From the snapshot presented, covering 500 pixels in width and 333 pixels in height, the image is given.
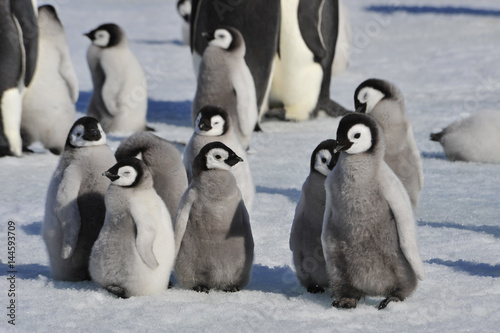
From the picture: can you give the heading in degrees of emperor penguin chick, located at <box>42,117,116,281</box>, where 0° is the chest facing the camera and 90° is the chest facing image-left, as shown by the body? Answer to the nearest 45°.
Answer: approximately 315°

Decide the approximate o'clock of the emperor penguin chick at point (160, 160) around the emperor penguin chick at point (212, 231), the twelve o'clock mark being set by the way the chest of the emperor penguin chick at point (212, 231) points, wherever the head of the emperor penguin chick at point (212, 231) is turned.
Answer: the emperor penguin chick at point (160, 160) is roughly at 5 o'clock from the emperor penguin chick at point (212, 231).

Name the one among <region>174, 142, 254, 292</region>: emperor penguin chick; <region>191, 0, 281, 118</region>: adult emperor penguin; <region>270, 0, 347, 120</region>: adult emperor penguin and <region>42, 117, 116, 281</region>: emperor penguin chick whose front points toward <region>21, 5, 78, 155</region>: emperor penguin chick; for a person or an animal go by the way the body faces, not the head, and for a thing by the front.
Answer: <region>270, 0, 347, 120</region>: adult emperor penguin

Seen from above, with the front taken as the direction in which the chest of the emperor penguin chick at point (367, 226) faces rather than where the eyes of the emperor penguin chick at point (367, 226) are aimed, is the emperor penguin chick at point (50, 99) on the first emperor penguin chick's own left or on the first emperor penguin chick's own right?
on the first emperor penguin chick's own right

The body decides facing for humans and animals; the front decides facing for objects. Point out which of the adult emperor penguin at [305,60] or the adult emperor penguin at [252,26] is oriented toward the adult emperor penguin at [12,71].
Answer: the adult emperor penguin at [305,60]

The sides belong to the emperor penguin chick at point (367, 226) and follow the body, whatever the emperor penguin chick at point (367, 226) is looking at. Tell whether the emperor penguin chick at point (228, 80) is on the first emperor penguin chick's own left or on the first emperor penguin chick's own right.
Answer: on the first emperor penguin chick's own right

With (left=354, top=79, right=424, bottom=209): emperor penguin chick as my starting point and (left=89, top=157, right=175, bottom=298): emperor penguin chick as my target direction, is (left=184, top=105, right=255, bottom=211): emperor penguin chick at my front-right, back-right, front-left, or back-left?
front-right

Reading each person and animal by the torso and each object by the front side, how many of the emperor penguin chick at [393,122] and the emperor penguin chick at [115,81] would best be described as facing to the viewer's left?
2

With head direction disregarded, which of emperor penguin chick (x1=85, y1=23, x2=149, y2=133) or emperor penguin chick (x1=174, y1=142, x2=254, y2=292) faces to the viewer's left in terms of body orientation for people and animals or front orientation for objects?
emperor penguin chick (x1=85, y1=23, x2=149, y2=133)

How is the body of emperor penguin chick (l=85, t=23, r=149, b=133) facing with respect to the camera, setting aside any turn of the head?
to the viewer's left

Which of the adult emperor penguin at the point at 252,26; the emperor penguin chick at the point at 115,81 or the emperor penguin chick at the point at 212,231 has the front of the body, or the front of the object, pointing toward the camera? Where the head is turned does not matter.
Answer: the emperor penguin chick at the point at 212,231

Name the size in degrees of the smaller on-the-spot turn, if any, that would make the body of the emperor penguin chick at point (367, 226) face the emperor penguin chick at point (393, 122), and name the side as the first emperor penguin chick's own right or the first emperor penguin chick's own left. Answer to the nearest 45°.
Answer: approximately 135° to the first emperor penguin chick's own right
